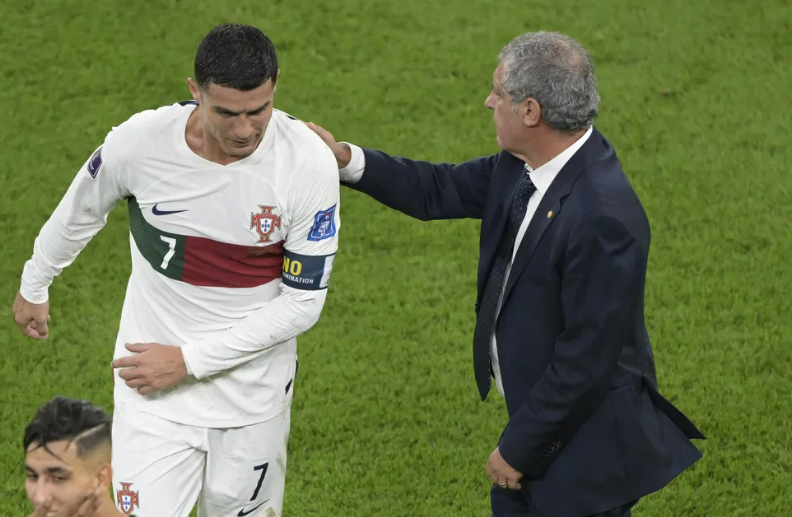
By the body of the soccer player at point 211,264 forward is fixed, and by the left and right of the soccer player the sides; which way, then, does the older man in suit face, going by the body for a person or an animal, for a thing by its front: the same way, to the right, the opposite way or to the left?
to the right

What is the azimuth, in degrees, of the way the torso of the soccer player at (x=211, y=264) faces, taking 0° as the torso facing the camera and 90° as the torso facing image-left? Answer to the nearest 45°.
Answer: approximately 0°

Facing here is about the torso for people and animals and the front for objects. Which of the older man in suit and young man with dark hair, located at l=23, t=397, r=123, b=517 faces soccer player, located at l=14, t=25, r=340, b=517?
the older man in suit

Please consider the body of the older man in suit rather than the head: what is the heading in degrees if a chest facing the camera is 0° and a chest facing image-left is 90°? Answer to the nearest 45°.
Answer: approximately 90°

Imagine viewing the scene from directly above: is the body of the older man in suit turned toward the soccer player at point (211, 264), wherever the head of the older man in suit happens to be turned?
yes

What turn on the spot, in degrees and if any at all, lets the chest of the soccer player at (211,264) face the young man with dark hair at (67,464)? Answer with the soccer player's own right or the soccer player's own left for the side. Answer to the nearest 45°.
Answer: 0° — they already face them

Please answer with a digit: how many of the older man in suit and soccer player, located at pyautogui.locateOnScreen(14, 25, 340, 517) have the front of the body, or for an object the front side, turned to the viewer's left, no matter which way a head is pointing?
1
